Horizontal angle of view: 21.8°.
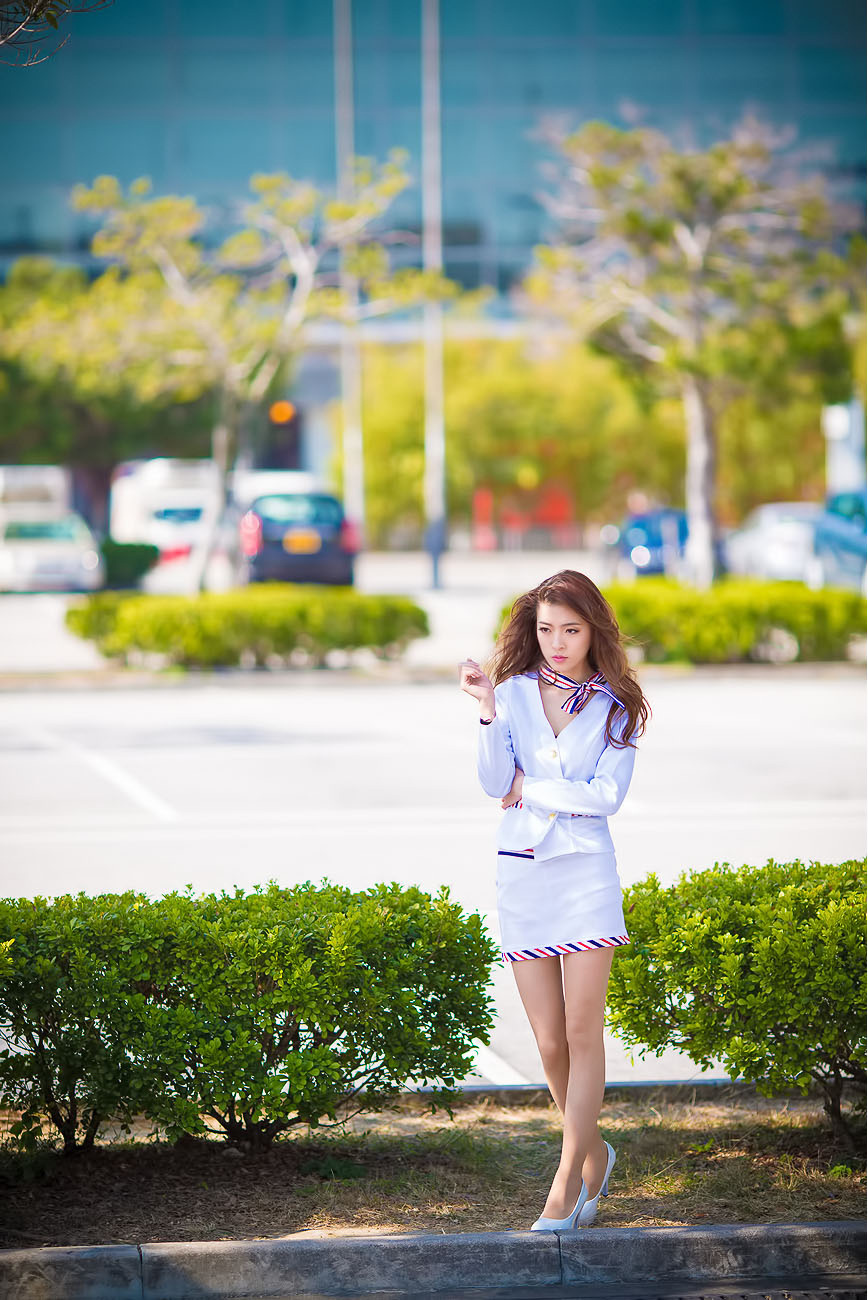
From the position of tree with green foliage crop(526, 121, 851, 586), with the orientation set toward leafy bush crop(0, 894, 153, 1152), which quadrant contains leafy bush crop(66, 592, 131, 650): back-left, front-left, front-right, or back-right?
front-right

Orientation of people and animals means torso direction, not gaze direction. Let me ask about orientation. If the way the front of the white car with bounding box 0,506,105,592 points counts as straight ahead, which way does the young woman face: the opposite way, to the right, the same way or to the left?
the same way

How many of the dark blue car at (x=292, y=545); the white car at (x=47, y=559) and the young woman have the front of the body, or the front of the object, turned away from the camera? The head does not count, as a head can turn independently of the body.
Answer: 1

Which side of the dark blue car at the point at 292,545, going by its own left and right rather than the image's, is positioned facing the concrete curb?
back

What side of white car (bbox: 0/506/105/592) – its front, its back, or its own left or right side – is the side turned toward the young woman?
front

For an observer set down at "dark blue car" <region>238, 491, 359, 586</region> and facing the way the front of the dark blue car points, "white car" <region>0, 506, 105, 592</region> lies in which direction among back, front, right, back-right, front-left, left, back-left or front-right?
front-left

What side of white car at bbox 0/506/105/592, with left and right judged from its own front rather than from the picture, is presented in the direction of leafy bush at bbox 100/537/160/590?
left

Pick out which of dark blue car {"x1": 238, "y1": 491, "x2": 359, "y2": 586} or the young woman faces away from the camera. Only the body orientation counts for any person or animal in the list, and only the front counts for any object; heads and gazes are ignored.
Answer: the dark blue car

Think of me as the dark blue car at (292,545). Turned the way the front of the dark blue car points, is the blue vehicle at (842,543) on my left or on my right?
on my right

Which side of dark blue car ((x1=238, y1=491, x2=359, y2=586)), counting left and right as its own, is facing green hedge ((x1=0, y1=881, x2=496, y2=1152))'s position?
back

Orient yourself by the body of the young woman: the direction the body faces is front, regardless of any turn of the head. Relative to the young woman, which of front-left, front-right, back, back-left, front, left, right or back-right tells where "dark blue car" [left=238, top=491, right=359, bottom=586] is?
back

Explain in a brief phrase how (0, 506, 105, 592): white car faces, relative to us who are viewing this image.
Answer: facing the viewer

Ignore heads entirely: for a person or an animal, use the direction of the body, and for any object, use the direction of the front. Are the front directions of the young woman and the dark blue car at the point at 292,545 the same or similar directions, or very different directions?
very different directions

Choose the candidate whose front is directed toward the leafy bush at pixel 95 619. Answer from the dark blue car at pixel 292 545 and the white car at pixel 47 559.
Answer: the white car

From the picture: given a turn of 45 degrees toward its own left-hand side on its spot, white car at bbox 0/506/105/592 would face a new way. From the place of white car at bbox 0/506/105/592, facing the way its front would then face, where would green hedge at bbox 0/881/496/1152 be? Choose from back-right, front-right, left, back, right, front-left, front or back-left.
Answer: front-right

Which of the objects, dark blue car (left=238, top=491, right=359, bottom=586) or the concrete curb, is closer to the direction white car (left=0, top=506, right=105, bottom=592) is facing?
the concrete curb

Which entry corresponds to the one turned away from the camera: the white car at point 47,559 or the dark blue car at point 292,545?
the dark blue car

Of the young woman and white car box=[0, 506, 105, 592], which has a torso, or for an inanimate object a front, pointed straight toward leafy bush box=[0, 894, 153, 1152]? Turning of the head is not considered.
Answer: the white car

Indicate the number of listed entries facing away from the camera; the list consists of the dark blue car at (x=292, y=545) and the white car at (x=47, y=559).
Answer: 1

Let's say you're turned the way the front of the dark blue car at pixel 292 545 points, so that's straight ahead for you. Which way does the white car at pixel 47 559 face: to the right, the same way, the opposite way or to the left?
the opposite way

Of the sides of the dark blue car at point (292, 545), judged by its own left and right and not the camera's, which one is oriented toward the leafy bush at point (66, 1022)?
back

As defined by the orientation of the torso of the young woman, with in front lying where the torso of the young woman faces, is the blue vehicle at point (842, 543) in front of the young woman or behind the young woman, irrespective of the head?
behind

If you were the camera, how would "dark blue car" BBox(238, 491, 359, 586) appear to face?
facing away from the viewer
